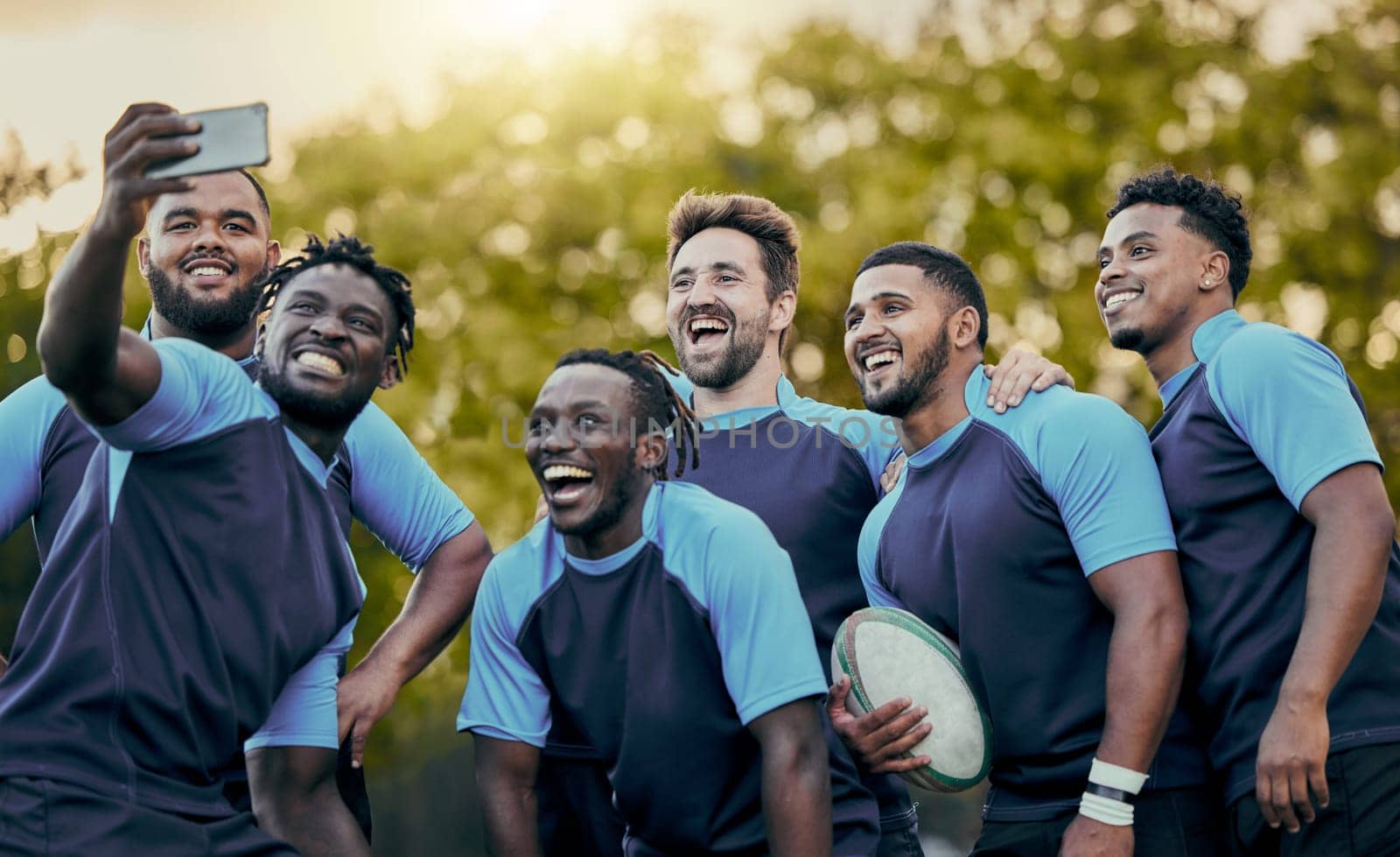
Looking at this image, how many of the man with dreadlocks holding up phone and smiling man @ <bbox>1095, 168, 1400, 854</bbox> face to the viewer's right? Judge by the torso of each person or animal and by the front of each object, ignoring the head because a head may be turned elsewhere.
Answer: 0

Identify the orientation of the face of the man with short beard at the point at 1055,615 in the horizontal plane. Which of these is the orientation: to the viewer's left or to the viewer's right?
to the viewer's left

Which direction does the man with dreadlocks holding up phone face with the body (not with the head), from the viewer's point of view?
toward the camera

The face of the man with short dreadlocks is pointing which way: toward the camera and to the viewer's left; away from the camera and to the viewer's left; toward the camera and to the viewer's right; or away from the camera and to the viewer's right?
toward the camera and to the viewer's left

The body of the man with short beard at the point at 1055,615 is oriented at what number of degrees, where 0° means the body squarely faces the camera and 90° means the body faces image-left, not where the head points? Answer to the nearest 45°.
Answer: approximately 45°

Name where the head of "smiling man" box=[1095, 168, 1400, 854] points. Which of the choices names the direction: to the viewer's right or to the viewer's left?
to the viewer's left

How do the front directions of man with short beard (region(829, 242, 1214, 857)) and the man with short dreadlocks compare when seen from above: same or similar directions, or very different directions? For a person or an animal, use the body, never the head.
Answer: same or similar directions

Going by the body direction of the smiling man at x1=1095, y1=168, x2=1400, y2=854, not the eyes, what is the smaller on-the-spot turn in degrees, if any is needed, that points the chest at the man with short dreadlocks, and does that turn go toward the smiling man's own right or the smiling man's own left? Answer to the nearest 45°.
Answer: approximately 45° to the smiling man's own right

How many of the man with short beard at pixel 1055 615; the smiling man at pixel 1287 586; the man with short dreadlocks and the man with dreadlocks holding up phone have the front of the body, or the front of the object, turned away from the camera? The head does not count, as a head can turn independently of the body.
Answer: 0

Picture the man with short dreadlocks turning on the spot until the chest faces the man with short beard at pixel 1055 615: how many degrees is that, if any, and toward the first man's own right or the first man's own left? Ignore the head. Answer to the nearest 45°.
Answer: approximately 135° to the first man's own left

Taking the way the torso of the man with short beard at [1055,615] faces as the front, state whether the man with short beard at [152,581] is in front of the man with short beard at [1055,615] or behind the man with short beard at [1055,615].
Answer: in front

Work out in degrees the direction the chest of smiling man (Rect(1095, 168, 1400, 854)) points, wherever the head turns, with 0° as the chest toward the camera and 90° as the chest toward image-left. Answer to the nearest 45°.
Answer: approximately 45°
